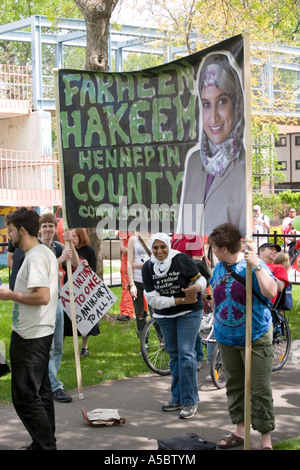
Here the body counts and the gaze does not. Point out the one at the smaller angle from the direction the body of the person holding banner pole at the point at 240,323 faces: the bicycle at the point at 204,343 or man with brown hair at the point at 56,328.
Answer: the man with brown hair

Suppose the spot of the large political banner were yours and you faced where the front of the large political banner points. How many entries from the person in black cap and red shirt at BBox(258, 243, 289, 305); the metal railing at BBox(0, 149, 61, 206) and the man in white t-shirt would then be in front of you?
1

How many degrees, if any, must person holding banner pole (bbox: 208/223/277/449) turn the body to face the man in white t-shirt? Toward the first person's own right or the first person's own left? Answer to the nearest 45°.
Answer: approximately 45° to the first person's own right

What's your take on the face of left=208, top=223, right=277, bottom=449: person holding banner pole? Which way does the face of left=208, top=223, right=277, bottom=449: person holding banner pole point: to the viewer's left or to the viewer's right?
to the viewer's left

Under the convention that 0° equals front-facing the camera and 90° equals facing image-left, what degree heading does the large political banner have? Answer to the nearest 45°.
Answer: approximately 45°
